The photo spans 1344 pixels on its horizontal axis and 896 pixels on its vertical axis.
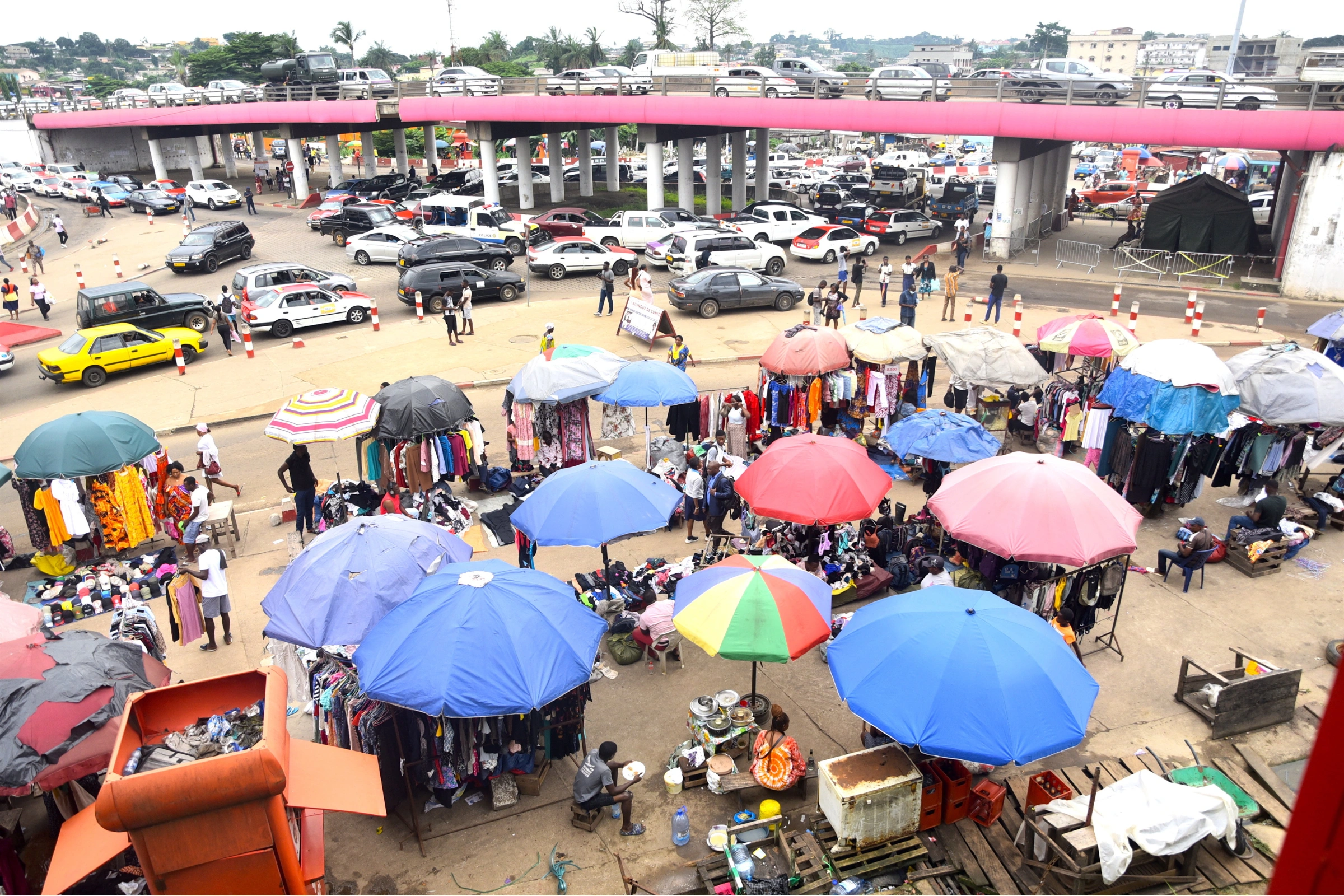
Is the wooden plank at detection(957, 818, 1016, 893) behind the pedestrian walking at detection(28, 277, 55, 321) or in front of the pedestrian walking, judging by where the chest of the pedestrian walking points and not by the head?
in front

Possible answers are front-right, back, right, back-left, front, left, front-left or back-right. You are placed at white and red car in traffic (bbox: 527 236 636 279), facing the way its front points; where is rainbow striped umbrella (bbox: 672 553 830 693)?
right

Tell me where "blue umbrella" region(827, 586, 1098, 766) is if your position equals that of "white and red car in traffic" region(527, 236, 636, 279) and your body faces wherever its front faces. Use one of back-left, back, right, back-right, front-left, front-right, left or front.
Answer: right

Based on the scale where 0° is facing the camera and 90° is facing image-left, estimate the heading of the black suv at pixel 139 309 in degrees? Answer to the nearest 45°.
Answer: approximately 270°

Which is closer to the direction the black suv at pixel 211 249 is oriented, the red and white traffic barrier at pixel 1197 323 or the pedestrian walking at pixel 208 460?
the pedestrian walking

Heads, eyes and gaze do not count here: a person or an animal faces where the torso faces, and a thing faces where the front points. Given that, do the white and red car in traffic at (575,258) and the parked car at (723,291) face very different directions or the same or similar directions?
same or similar directions

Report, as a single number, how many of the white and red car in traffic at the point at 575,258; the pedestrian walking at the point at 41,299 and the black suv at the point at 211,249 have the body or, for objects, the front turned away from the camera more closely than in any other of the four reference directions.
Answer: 0

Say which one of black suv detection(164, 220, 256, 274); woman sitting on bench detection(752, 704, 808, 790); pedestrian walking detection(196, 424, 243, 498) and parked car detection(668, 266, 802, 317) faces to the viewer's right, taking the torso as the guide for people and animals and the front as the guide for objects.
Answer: the parked car

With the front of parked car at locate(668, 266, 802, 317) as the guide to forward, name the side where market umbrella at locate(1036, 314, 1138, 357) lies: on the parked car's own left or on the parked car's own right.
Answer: on the parked car's own right

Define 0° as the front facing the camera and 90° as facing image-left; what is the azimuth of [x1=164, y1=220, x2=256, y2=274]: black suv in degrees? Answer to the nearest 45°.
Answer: approximately 45°

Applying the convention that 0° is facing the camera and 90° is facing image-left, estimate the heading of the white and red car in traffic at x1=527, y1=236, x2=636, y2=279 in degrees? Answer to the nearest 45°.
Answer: approximately 270°

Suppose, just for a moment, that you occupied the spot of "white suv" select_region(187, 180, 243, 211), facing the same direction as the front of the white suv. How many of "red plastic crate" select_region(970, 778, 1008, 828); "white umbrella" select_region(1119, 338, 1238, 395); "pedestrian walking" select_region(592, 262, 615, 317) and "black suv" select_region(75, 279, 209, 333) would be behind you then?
0
